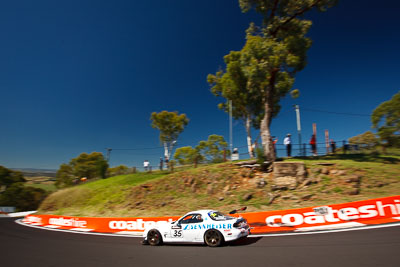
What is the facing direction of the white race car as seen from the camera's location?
facing to the left of the viewer

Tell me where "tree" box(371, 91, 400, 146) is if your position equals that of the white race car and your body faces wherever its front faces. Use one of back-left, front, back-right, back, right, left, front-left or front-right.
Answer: back-right

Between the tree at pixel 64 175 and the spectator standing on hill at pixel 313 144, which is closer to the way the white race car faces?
the tree

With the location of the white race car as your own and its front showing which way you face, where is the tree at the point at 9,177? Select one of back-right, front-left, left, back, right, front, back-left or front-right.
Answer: front-right

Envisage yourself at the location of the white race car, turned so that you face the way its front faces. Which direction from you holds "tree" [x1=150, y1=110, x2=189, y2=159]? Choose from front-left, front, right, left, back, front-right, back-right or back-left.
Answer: right

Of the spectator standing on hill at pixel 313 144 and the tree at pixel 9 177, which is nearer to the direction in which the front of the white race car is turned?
the tree

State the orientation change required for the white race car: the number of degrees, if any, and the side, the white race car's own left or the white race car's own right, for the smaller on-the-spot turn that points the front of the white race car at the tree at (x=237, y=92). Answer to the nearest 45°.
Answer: approximately 90° to the white race car's own right

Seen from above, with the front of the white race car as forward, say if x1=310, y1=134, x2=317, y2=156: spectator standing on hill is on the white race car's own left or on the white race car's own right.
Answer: on the white race car's own right

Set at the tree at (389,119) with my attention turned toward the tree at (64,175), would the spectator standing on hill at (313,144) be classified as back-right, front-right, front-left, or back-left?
front-left

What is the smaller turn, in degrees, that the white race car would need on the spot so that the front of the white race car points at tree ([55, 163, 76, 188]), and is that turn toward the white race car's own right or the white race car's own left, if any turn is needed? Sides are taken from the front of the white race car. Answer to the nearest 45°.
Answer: approximately 45° to the white race car's own right
